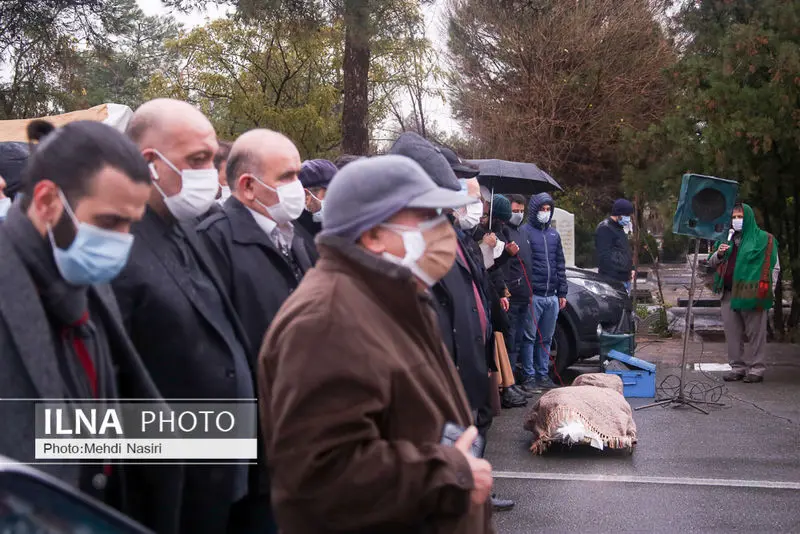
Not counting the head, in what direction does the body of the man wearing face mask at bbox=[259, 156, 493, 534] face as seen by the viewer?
to the viewer's right

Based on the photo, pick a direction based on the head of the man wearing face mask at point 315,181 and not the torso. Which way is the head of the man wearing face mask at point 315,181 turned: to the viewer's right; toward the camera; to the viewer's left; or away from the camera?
to the viewer's right

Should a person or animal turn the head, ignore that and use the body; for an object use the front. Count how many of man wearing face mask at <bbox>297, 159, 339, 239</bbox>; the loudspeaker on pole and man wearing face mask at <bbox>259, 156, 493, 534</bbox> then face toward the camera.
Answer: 1

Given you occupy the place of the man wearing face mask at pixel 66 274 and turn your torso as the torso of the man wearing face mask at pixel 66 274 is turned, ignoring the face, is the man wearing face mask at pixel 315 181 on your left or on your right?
on your left

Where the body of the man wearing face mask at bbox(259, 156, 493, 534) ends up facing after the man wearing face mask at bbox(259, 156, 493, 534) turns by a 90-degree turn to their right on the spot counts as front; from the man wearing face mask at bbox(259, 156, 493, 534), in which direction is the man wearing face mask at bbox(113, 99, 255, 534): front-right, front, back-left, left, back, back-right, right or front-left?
back-right

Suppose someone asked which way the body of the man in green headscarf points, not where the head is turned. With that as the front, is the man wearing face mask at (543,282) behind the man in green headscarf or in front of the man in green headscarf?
in front

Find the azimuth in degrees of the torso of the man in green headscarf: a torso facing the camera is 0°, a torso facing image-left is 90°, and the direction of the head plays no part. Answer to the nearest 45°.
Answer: approximately 45°

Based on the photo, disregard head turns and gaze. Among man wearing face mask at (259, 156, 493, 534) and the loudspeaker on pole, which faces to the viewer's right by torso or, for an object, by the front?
the man wearing face mask

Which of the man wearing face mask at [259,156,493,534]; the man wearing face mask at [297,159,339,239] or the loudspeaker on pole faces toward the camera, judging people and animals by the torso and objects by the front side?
the loudspeaker on pole

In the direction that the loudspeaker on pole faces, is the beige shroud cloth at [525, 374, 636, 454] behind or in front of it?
in front

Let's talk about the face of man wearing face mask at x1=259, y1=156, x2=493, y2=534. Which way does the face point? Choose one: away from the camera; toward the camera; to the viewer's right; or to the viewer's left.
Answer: to the viewer's right

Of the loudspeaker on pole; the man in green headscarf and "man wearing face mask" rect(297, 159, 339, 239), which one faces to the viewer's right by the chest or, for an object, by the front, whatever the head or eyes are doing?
the man wearing face mask

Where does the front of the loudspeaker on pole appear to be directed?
toward the camera

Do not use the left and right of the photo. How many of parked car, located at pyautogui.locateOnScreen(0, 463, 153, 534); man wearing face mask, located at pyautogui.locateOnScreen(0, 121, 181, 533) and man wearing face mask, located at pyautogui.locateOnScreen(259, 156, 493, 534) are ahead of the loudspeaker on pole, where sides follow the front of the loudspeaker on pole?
3

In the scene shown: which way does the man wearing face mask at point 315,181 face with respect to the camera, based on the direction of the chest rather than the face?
to the viewer's right

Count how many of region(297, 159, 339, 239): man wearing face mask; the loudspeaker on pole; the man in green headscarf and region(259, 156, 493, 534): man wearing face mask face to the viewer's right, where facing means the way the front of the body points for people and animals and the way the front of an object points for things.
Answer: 2
